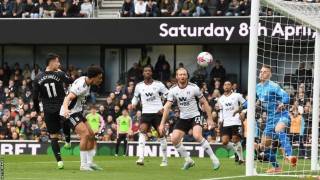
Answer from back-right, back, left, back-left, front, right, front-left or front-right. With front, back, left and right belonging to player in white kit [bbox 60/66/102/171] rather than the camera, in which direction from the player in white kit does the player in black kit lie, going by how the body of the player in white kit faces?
back-left

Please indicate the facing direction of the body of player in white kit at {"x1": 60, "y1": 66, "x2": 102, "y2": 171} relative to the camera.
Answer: to the viewer's right

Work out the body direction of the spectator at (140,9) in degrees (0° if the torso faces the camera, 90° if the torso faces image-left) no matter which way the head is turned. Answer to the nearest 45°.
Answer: approximately 0°

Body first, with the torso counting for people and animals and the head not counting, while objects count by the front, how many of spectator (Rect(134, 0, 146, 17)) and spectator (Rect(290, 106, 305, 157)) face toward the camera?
2

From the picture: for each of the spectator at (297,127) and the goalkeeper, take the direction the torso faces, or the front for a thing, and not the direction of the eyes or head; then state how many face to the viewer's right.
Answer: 0

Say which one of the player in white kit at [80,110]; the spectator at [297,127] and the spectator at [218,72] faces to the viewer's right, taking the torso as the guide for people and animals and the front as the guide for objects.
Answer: the player in white kit

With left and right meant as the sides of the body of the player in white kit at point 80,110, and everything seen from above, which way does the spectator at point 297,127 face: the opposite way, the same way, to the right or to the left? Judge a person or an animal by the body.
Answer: to the right

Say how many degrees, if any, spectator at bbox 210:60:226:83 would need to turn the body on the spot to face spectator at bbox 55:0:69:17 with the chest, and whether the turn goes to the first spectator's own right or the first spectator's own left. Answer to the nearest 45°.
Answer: approximately 90° to the first spectator's own right

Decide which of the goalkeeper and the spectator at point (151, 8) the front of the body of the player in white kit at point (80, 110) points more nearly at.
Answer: the goalkeeper

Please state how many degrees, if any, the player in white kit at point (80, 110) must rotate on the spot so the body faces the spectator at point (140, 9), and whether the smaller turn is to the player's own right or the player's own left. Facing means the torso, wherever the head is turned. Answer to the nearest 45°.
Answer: approximately 90° to the player's own left

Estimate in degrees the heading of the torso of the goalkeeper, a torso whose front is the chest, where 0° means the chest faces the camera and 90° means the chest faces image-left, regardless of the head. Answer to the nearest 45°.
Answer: approximately 45°

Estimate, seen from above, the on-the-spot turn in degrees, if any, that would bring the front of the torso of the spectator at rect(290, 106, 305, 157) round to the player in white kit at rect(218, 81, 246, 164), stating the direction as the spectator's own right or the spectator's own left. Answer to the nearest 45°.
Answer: approximately 45° to the spectator's own right
